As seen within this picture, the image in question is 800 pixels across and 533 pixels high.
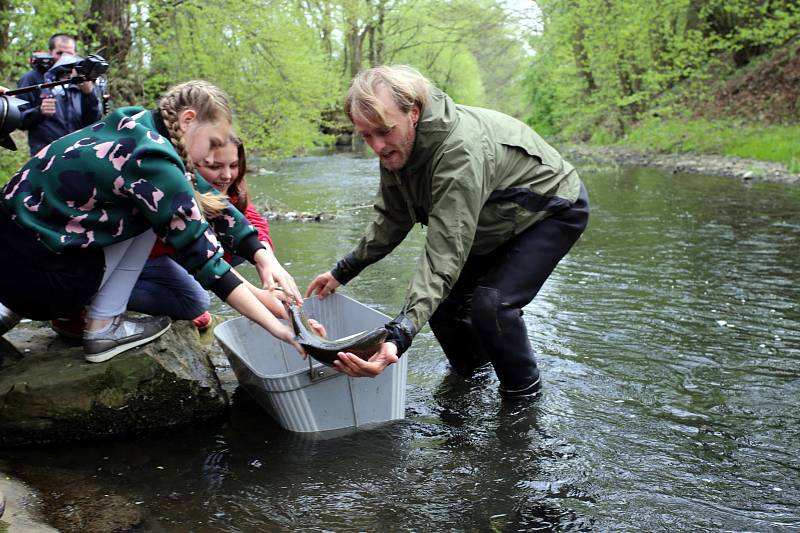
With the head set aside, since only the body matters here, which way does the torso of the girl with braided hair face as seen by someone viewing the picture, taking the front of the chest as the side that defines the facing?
to the viewer's right

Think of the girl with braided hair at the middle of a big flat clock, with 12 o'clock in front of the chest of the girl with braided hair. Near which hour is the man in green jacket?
The man in green jacket is roughly at 12 o'clock from the girl with braided hair.

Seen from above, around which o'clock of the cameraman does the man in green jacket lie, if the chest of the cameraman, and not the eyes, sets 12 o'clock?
The man in green jacket is roughly at 1 o'clock from the cameraman.

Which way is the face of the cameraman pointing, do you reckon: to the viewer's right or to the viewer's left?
to the viewer's right

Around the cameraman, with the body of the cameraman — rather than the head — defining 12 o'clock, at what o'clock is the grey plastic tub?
The grey plastic tub is roughly at 1 o'clock from the cameraman.

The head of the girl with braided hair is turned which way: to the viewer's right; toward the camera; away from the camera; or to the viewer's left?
to the viewer's right

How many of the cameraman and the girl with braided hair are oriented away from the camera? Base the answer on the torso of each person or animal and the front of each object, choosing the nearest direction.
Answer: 0

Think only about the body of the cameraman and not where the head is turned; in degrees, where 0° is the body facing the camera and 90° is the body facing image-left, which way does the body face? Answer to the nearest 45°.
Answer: approximately 315°

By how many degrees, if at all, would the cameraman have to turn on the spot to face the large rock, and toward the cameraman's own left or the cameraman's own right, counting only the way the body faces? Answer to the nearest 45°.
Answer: approximately 45° to the cameraman's own right

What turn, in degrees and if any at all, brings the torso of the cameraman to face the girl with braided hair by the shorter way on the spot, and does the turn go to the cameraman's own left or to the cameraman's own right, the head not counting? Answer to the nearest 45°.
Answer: approximately 45° to the cameraman's own right
